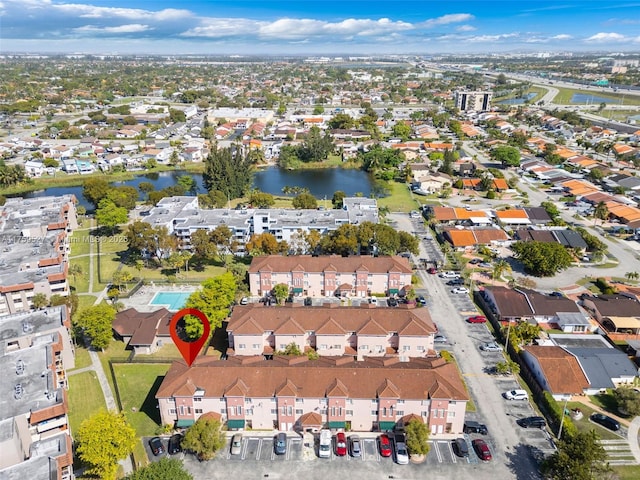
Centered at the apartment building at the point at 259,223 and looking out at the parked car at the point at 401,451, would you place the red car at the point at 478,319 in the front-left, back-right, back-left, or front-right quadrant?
front-left

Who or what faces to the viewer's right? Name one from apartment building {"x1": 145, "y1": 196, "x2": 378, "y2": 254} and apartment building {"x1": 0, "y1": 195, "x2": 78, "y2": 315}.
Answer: apartment building {"x1": 0, "y1": 195, "x2": 78, "y2": 315}

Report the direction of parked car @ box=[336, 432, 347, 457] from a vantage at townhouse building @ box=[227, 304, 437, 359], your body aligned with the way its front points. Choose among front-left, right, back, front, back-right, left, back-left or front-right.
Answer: front

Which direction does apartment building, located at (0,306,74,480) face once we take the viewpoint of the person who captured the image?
facing to the right of the viewer

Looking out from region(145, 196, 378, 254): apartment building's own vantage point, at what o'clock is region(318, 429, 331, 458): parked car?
The parked car is roughly at 12 o'clock from the apartment building.

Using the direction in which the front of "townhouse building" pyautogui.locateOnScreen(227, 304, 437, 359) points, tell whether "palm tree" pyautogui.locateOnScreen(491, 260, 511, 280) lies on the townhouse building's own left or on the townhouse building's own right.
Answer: on the townhouse building's own left

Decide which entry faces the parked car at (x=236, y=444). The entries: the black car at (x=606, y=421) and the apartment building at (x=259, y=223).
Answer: the apartment building

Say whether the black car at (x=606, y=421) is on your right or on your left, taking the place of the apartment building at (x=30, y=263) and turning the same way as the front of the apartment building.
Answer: on your right

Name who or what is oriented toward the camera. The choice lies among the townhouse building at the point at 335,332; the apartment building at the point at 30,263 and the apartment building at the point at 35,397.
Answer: the townhouse building

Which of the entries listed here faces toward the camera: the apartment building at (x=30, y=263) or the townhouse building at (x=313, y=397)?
the townhouse building

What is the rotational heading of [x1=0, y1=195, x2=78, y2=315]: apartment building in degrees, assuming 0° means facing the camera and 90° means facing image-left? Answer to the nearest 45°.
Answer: approximately 270°

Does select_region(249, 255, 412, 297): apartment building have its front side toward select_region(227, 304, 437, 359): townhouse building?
yes

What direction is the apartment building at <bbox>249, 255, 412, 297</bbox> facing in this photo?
toward the camera

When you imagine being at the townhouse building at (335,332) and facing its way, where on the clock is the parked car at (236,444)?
The parked car is roughly at 1 o'clock from the townhouse building.

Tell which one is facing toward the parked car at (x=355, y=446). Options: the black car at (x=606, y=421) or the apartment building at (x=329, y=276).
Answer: the apartment building

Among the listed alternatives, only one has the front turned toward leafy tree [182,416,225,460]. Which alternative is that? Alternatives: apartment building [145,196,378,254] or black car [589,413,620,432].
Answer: the apartment building

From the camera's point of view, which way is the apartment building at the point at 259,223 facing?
toward the camera

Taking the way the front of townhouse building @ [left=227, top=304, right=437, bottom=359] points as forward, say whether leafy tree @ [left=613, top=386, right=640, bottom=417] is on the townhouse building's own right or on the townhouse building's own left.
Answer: on the townhouse building's own left
